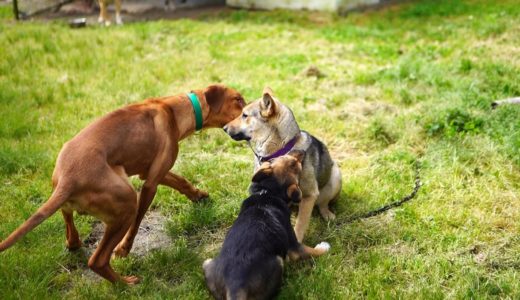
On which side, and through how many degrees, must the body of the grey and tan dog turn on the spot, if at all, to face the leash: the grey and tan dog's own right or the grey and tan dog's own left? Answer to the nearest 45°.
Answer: approximately 135° to the grey and tan dog's own left

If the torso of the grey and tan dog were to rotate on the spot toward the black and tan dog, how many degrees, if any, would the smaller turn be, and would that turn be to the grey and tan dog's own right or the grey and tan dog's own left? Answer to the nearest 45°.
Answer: approximately 45° to the grey and tan dog's own left

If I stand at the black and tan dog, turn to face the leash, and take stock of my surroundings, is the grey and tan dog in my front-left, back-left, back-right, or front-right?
front-left

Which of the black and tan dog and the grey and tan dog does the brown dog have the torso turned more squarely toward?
the grey and tan dog

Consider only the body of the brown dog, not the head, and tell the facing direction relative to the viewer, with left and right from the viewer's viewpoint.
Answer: facing away from the viewer and to the right of the viewer

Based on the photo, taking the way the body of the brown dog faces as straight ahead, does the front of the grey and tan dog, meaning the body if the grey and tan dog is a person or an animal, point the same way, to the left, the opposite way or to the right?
the opposite way

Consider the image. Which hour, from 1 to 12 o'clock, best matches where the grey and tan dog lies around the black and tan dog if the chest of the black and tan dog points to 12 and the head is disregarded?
The grey and tan dog is roughly at 11 o'clock from the black and tan dog.

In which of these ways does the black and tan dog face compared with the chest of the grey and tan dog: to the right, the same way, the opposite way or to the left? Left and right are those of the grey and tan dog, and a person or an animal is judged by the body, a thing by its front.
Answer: the opposite way

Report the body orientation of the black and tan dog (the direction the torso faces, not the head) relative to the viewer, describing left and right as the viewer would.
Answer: facing away from the viewer and to the right of the viewer

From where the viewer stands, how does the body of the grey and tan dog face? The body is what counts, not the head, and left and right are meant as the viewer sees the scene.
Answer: facing the viewer and to the left of the viewer

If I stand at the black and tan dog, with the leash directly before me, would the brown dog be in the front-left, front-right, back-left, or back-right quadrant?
back-left

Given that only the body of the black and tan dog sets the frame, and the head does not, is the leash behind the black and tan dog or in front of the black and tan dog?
in front

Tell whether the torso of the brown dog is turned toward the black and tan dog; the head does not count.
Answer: no

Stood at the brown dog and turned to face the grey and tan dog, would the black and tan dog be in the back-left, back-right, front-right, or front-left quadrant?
front-right

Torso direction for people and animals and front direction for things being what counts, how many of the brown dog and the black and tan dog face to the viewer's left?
0
